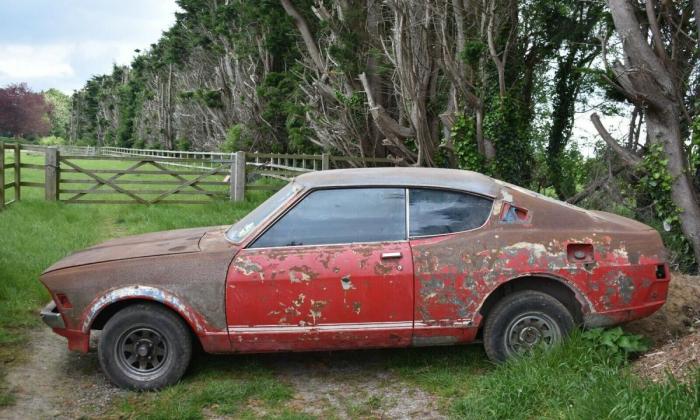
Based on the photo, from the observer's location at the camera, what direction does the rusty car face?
facing to the left of the viewer

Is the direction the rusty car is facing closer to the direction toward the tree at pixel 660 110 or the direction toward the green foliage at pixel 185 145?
the green foliage

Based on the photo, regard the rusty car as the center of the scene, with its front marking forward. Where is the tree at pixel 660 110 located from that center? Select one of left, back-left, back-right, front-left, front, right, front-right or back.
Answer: back-right

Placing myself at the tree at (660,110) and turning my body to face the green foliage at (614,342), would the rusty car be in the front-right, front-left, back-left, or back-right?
front-right

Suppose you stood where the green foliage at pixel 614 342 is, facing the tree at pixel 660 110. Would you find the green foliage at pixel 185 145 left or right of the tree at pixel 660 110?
left

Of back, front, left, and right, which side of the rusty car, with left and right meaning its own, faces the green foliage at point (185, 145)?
right
